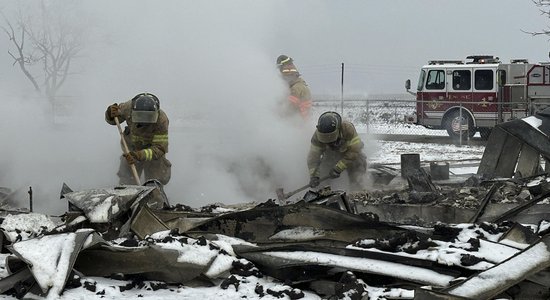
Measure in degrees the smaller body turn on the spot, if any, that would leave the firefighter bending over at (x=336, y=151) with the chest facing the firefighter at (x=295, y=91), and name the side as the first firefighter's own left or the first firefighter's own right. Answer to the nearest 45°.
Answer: approximately 135° to the first firefighter's own right

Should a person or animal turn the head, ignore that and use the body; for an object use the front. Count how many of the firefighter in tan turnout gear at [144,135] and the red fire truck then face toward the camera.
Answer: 1

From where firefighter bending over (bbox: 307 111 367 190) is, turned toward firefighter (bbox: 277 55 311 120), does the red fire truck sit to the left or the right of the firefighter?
right

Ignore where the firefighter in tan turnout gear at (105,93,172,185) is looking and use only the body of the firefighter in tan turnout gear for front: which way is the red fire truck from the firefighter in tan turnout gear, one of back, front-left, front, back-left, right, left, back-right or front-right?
back-left

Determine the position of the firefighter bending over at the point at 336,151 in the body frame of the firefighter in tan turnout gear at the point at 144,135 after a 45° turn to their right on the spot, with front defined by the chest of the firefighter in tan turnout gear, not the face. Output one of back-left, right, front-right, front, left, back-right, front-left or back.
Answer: back-left

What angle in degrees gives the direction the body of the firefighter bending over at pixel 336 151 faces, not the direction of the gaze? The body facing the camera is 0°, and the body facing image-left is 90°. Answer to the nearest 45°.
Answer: approximately 45°

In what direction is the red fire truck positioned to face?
to the viewer's left
